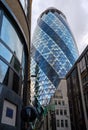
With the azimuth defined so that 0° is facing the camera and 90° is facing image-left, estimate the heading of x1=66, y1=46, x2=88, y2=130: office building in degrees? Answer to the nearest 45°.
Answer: approximately 90°

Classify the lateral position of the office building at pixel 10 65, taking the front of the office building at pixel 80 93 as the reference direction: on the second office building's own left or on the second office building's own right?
on the second office building's own left
